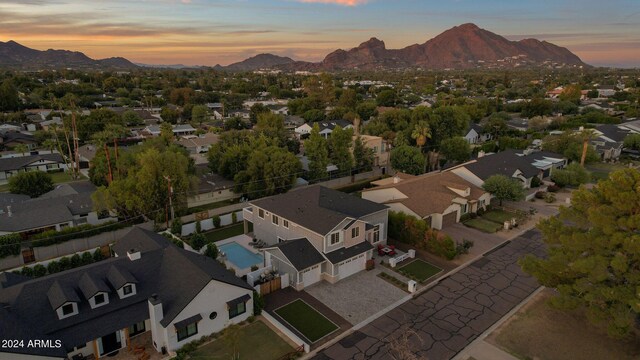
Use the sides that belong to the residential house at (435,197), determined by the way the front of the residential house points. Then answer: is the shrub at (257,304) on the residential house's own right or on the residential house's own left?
on the residential house's own right

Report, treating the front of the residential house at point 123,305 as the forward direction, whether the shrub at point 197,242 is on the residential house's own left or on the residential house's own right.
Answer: on the residential house's own left

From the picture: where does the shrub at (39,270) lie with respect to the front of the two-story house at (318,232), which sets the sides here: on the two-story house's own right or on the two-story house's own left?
on the two-story house's own right

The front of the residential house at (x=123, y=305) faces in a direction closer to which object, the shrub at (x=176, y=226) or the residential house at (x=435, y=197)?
the residential house

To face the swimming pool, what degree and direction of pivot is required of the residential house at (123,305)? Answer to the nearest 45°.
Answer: approximately 90° to its left

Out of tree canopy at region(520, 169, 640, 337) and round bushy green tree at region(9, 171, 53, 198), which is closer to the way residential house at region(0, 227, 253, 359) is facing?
the tree canopy

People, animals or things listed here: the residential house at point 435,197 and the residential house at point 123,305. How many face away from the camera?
0

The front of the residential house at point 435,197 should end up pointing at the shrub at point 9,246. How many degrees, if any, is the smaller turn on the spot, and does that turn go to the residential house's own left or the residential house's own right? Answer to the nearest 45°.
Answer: approximately 90° to the residential house's own right

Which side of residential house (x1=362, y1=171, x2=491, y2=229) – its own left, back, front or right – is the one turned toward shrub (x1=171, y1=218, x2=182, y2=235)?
right

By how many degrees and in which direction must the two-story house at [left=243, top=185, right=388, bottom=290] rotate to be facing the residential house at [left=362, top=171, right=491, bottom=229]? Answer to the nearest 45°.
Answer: approximately 90° to its left

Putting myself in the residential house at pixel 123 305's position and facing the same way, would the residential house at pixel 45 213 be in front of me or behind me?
behind
